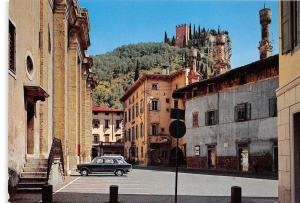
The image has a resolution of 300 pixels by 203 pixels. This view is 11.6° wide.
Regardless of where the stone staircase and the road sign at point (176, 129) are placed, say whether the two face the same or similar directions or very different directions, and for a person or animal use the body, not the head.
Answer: very different directions

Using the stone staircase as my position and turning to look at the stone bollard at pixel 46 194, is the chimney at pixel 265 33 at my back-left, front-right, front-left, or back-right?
back-left

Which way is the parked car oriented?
to the viewer's left

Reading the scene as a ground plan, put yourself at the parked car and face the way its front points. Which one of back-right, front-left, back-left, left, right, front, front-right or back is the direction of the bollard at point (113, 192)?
left

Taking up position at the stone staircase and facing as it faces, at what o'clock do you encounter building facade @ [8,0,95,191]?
The building facade is roughly at 6 o'clock from the stone staircase.
